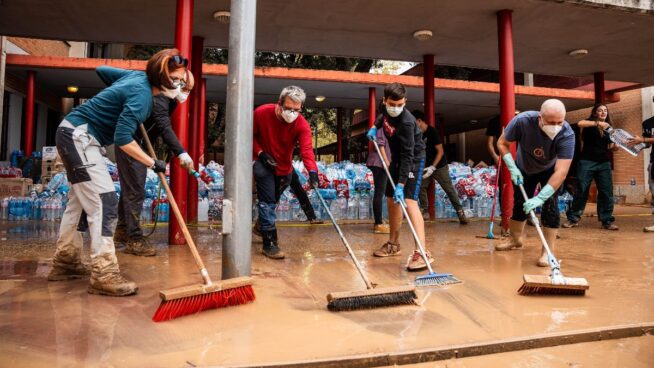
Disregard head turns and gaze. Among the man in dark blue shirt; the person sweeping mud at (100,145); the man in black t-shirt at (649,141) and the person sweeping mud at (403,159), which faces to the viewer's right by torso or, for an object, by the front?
the person sweeping mud at (100,145)

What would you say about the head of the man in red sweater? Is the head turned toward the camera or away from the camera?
toward the camera

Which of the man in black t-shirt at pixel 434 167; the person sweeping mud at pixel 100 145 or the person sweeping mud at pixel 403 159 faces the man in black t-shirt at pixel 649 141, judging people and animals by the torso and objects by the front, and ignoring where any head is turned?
the person sweeping mud at pixel 100 145

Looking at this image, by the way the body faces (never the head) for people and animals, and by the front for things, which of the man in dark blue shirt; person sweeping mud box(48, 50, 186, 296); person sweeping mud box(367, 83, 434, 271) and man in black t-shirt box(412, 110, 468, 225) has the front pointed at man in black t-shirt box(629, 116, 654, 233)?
person sweeping mud box(48, 50, 186, 296)

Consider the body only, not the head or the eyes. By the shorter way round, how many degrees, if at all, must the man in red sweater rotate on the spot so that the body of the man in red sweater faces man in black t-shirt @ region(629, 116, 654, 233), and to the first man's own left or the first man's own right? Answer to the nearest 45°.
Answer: approximately 45° to the first man's own left

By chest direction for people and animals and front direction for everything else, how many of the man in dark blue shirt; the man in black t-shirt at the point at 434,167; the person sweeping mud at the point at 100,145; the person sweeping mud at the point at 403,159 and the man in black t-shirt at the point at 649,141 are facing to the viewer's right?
1

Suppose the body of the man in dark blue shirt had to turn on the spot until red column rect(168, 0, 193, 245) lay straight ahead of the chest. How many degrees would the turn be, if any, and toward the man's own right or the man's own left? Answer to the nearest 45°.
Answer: approximately 90° to the man's own right

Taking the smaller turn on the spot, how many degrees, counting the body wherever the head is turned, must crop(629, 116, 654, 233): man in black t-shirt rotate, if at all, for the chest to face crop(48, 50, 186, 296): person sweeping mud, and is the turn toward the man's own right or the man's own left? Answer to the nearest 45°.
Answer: approximately 45° to the man's own left

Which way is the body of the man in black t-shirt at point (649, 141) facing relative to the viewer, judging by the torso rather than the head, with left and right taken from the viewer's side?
facing to the left of the viewer

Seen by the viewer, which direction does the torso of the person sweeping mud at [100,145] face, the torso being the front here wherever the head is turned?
to the viewer's right

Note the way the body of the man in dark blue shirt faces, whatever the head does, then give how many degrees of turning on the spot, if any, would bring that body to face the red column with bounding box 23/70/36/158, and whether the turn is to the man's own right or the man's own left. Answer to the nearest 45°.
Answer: approximately 90° to the man's own right
